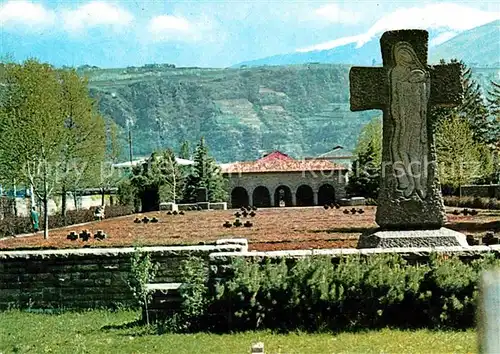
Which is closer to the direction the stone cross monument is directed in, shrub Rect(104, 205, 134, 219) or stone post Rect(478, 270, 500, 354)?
the stone post

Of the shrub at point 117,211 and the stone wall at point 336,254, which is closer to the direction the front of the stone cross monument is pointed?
the stone wall

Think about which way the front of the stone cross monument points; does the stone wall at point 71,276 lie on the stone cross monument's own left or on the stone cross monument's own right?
on the stone cross monument's own right

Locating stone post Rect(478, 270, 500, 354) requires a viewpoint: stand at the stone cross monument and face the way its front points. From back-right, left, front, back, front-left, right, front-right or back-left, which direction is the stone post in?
front

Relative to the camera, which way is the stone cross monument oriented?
toward the camera

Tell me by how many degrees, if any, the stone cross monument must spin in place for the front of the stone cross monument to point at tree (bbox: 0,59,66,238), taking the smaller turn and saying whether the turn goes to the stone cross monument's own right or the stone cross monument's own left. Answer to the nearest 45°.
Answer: approximately 135° to the stone cross monument's own right

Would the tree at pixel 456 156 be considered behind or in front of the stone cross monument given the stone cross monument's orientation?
behind

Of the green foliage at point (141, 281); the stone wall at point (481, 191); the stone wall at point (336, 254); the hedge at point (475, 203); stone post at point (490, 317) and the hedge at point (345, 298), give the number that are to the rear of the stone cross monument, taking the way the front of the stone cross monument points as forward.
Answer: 2

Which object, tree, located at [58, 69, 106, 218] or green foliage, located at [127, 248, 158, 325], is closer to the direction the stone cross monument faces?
the green foliage

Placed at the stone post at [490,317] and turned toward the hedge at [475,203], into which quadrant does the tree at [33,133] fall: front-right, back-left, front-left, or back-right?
front-left

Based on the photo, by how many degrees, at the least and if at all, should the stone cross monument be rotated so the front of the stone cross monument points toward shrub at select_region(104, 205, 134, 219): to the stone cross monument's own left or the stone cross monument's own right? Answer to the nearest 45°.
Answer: approximately 135° to the stone cross monument's own right

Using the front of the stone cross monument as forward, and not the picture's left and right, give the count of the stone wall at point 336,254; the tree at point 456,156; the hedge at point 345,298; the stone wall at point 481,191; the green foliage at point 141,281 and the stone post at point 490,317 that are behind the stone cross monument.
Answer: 2

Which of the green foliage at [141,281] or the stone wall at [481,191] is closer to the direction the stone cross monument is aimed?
the green foliage

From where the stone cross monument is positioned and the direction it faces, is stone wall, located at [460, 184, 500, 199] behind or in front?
behind

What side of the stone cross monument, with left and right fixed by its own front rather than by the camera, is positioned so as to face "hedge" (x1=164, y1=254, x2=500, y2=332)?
front
